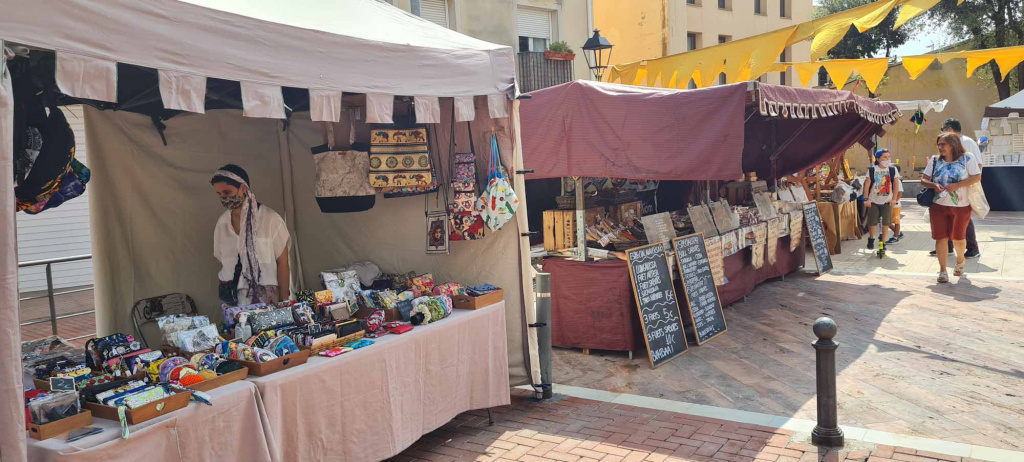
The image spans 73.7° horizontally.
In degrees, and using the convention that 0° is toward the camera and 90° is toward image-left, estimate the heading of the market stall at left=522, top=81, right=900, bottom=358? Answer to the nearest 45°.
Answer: approximately 315°

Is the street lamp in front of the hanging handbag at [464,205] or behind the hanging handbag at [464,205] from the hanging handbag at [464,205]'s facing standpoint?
behind

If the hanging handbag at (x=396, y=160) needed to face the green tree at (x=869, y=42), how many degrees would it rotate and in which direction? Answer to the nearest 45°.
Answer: approximately 135° to its left

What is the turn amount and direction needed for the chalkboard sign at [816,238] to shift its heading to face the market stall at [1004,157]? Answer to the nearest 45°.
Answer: approximately 90° to its left

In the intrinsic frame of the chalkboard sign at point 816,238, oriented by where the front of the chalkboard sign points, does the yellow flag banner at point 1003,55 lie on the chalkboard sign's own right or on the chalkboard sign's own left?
on the chalkboard sign's own left

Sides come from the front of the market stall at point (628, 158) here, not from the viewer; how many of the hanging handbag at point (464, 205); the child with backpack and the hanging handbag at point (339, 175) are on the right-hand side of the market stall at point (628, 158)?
2

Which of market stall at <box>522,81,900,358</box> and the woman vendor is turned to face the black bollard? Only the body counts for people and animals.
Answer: the market stall

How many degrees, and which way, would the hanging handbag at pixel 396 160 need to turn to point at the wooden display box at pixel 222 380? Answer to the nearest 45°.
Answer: approximately 45° to its right

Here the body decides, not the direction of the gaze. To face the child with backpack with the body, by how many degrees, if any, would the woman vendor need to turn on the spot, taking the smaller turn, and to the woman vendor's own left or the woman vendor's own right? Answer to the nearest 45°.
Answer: approximately 135° to the woman vendor's own left

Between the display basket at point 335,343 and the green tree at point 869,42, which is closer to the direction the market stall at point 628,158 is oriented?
the display basket

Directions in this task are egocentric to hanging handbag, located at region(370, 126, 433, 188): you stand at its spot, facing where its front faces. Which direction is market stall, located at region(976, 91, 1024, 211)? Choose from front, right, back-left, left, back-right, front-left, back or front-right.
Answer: back-left
